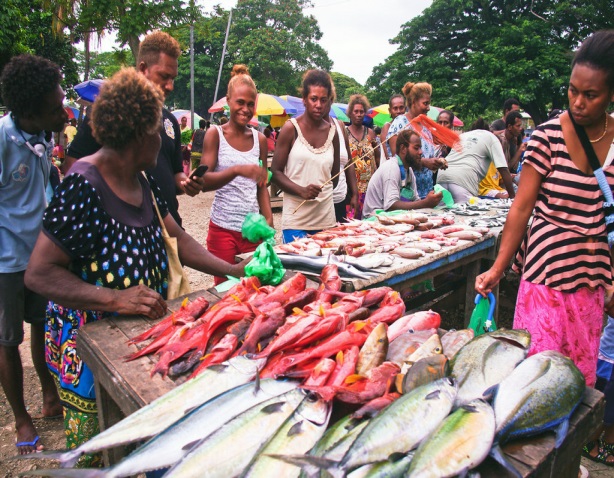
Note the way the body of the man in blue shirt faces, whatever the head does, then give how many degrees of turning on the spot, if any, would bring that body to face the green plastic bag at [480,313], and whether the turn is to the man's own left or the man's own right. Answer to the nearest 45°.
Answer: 0° — they already face it

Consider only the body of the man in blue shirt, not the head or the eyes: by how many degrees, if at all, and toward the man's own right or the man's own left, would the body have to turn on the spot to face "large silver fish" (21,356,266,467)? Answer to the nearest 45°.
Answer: approximately 45° to the man's own right

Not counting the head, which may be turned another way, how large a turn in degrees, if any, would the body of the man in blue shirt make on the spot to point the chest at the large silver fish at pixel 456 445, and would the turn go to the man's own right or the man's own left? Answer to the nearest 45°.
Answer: approximately 45° to the man's own right

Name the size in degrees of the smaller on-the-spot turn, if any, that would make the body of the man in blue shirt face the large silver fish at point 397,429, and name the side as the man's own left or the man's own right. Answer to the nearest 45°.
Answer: approximately 45° to the man's own right

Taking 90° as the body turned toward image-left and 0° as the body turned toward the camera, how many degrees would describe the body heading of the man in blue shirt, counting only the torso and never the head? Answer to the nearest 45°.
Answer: approximately 315°
